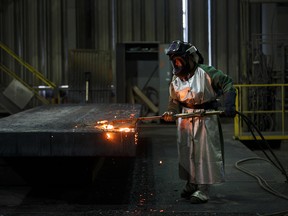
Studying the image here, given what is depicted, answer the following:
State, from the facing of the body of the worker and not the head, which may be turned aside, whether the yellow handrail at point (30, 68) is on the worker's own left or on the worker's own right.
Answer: on the worker's own right

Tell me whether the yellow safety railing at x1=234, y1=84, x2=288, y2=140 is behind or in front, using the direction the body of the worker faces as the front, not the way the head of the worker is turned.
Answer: behind

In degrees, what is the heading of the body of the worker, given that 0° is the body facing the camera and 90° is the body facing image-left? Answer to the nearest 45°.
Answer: approximately 45°
